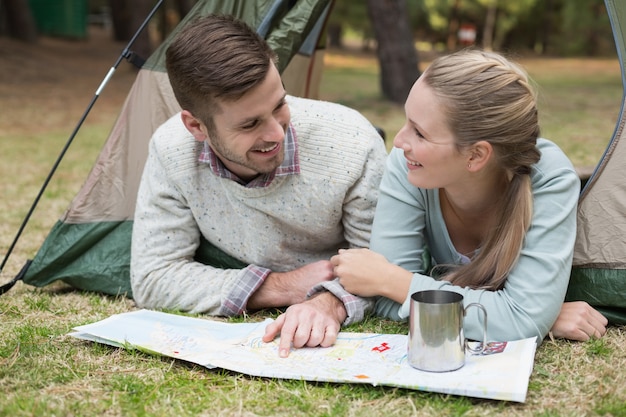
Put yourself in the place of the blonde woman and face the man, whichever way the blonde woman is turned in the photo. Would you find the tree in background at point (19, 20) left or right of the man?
right

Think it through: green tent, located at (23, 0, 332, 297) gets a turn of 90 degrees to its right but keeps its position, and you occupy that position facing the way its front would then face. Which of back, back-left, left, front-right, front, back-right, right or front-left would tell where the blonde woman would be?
back-left

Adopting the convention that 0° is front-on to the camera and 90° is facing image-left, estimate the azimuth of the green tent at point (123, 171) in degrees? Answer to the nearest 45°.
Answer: approximately 0°

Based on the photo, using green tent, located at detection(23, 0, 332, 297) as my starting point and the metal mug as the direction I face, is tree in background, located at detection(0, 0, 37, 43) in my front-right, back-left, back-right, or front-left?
back-left

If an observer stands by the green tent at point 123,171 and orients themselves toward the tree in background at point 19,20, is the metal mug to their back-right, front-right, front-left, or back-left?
back-right

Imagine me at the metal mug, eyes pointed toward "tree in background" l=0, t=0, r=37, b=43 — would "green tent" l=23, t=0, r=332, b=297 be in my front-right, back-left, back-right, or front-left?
front-left

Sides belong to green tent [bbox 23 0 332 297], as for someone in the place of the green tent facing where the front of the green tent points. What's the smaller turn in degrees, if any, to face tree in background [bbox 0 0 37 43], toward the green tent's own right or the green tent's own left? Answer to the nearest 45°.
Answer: approximately 180°
